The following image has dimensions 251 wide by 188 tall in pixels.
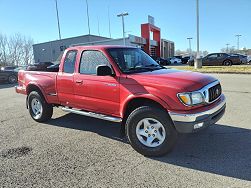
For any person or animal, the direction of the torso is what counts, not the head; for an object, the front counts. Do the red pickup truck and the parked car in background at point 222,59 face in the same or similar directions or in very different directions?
very different directions

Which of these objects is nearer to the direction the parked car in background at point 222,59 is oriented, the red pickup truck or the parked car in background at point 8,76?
the parked car in background

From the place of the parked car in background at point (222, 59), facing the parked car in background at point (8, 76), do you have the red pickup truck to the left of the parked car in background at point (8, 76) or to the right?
left

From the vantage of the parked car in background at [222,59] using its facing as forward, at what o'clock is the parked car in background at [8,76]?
the parked car in background at [8,76] is roughly at 11 o'clock from the parked car in background at [222,59].

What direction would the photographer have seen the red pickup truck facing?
facing the viewer and to the right of the viewer

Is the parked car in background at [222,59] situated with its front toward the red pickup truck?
no

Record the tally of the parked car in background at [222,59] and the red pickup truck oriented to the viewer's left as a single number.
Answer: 1

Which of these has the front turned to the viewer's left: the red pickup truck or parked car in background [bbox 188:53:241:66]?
the parked car in background

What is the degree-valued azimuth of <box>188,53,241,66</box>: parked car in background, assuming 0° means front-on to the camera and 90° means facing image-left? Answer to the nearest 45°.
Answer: approximately 90°

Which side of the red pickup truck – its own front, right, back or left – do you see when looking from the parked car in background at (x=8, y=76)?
back

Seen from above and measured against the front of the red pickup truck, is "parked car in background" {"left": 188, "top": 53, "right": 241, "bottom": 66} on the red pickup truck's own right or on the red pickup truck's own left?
on the red pickup truck's own left
